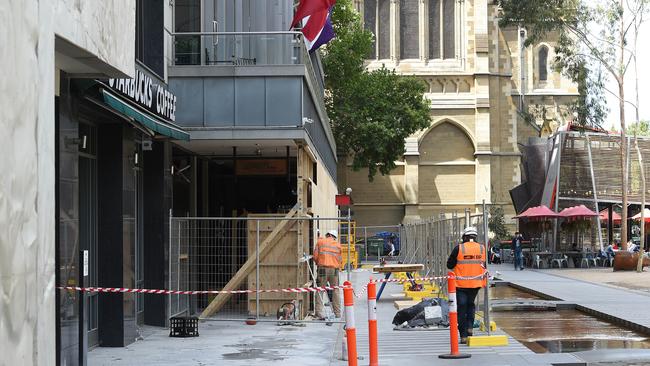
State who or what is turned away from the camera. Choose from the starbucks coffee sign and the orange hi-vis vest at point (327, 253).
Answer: the orange hi-vis vest

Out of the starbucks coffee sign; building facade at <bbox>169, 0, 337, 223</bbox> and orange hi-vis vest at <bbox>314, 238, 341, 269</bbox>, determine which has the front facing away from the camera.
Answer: the orange hi-vis vest

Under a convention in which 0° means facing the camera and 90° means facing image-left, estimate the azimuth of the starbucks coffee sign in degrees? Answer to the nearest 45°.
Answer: approximately 315°

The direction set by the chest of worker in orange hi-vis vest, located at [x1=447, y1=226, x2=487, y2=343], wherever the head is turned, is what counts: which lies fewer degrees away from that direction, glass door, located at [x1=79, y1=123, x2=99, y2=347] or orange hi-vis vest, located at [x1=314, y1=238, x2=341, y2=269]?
the orange hi-vis vest

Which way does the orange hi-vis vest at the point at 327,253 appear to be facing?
away from the camera

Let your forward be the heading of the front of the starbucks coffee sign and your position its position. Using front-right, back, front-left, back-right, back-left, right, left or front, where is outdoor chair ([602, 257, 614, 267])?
left

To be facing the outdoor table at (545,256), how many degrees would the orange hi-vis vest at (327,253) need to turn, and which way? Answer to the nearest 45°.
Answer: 0° — it already faces it

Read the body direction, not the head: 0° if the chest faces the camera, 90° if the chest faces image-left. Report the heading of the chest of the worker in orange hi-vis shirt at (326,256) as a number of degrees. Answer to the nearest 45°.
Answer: approximately 180°
